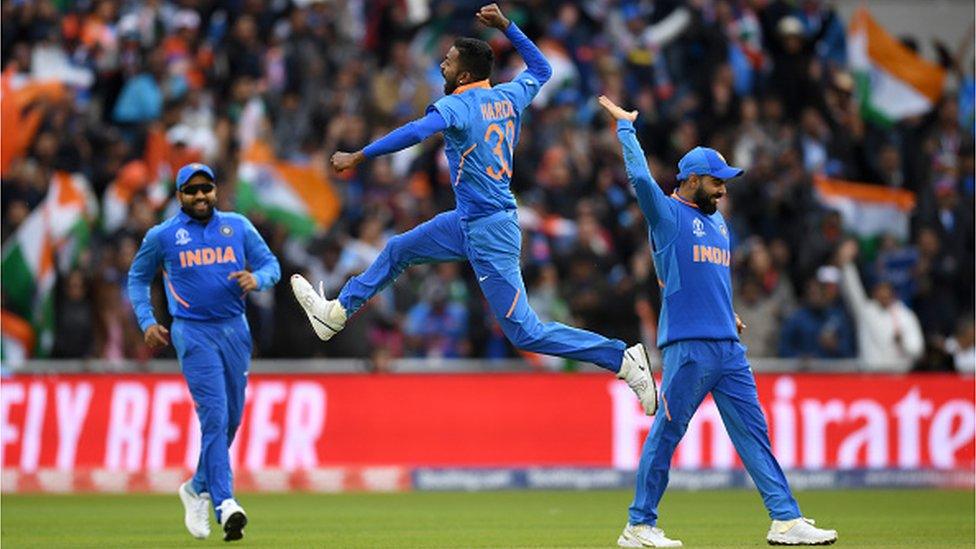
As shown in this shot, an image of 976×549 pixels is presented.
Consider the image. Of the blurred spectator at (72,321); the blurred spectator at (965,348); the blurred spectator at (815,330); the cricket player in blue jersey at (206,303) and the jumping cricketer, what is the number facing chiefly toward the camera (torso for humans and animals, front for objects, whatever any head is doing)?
4

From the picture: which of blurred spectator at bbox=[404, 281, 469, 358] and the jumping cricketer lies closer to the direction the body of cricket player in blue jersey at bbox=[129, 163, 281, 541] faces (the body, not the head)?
the jumping cricketer

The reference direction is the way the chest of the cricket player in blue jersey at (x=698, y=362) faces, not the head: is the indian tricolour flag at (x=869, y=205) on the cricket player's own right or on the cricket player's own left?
on the cricket player's own left

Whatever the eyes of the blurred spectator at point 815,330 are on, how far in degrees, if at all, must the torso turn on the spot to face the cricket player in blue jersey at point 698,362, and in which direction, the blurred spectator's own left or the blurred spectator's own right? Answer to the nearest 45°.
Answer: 0° — they already face them

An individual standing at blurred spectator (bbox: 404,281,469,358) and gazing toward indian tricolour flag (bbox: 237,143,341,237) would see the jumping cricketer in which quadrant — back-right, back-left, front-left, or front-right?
back-left
